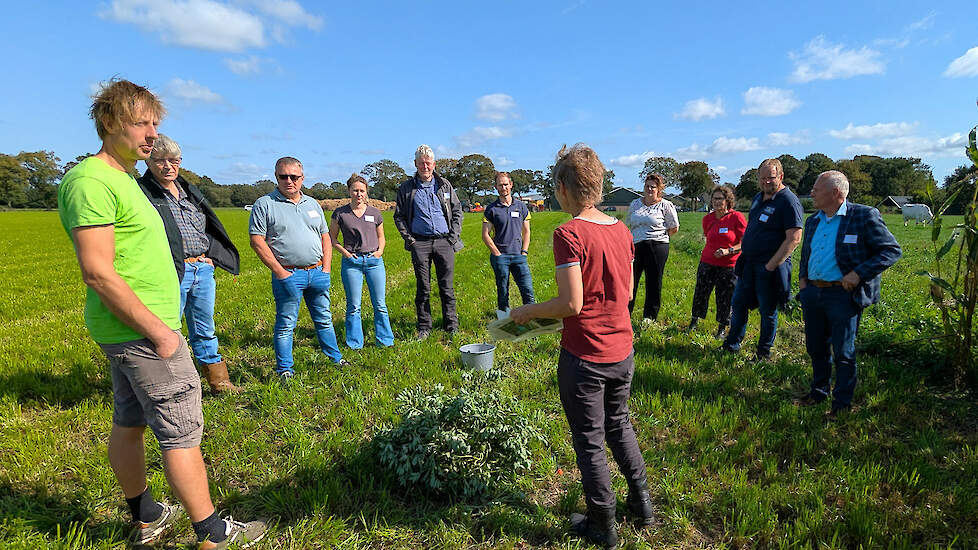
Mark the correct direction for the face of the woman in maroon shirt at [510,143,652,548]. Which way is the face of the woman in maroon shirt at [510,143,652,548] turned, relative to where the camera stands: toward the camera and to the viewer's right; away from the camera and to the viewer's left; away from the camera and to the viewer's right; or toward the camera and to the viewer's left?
away from the camera and to the viewer's left

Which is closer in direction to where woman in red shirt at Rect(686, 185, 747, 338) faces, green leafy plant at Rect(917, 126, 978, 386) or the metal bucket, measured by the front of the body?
the metal bucket

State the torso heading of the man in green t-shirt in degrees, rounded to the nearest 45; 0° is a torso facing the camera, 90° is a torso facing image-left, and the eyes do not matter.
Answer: approximately 270°

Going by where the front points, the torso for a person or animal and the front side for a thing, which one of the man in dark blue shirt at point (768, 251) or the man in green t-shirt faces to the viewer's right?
the man in green t-shirt

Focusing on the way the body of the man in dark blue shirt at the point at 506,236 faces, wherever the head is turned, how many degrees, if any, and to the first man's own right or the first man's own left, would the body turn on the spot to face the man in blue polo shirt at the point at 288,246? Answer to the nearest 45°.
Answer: approximately 45° to the first man's own right

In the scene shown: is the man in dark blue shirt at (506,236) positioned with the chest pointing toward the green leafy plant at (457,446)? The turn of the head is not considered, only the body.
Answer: yes

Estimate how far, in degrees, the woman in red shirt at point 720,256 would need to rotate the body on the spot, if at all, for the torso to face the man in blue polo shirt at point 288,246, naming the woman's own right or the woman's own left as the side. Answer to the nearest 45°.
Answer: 0° — they already face them

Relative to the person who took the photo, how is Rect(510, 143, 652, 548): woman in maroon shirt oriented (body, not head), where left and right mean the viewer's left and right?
facing away from the viewer and to the left of the viewer

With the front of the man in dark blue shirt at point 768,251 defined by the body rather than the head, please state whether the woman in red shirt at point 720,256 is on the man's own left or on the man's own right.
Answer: on the man's own right

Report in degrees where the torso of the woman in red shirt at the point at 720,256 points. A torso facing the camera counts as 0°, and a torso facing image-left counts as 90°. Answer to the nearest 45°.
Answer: approximately 45°

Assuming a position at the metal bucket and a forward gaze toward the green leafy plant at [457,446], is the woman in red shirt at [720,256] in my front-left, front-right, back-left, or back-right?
back-left

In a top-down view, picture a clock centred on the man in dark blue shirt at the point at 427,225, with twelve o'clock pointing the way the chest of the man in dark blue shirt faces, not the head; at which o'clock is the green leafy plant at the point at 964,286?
The green leafy plant is roughly at 10 o'clock from the man in dark blue shirt.

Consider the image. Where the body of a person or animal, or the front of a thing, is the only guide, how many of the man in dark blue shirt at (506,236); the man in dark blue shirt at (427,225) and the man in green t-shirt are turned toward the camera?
2
